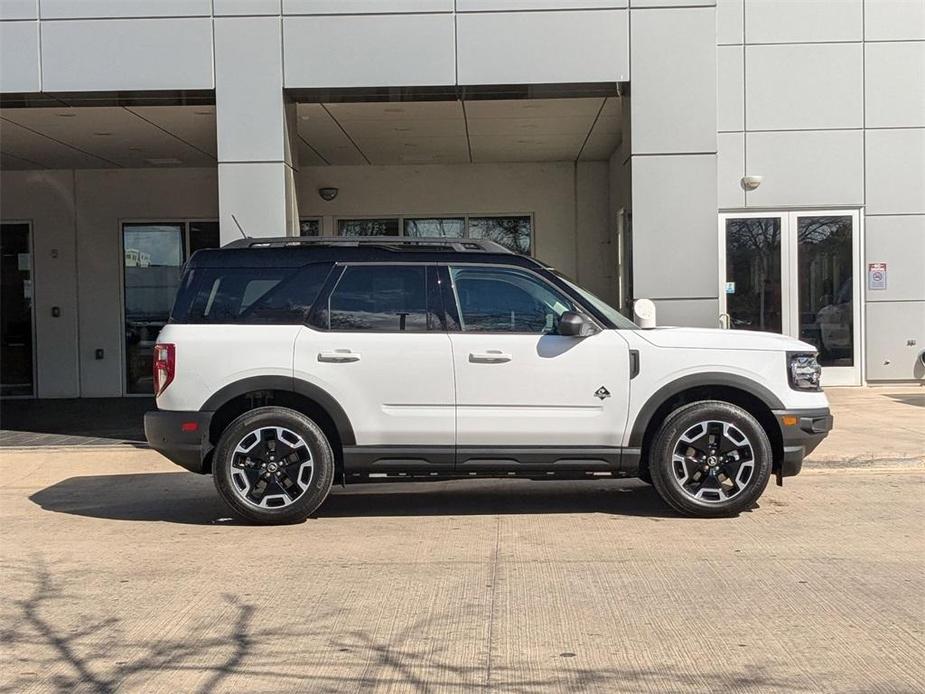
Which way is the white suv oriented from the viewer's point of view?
to the viewer's right

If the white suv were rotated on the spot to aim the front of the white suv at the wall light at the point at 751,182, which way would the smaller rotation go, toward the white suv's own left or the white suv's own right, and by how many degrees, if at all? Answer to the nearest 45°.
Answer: approximately 45° to the white suv's own left
